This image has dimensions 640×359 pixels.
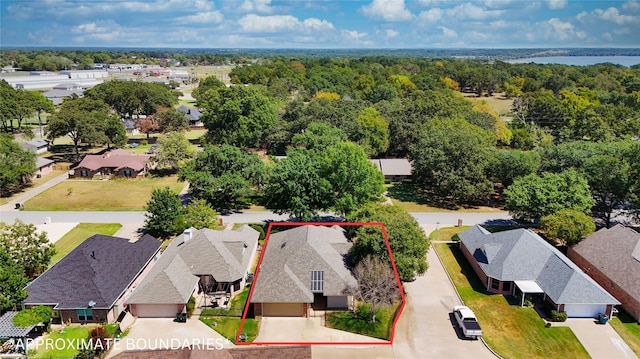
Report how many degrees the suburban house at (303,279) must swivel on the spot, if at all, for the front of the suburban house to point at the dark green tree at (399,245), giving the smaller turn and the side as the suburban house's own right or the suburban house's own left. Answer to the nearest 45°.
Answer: approximately 90° to the suburban house's own left

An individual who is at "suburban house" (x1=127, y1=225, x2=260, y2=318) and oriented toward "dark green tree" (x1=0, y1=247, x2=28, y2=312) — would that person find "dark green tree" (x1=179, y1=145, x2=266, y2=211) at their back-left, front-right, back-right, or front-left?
back-right

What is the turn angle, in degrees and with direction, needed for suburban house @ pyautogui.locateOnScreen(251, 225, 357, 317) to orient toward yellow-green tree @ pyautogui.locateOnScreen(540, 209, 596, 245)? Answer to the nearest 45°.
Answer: approximately 90° to its left

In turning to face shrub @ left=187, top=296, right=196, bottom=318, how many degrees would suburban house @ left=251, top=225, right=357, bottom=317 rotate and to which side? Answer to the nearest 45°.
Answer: approximately 90° to its right

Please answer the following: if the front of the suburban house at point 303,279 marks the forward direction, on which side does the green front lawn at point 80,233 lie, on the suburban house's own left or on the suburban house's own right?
on the suburban house's own right

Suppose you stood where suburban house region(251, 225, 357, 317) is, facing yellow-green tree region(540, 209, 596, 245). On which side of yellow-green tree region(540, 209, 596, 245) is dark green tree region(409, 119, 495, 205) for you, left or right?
left

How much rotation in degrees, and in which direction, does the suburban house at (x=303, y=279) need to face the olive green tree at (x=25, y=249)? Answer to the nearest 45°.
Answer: approximately 90° to its right

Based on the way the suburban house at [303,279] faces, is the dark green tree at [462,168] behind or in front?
behind

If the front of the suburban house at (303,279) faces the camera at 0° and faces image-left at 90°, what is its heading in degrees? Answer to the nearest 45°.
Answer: approximately 0°

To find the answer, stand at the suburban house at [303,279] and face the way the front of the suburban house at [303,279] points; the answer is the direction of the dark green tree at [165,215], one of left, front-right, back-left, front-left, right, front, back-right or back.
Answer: back-right

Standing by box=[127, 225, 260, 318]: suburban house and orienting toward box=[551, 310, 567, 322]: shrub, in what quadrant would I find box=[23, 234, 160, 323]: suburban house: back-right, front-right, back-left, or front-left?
back-right

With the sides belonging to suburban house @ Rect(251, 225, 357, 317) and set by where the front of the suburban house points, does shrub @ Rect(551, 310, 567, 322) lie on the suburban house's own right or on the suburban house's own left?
on the suburban house's own left

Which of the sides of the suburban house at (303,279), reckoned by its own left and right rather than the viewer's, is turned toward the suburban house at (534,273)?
left

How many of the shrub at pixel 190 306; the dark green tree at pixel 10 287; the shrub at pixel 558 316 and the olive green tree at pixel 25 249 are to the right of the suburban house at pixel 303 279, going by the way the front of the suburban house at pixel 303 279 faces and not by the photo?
3

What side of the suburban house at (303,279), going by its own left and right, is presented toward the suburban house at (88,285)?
right
